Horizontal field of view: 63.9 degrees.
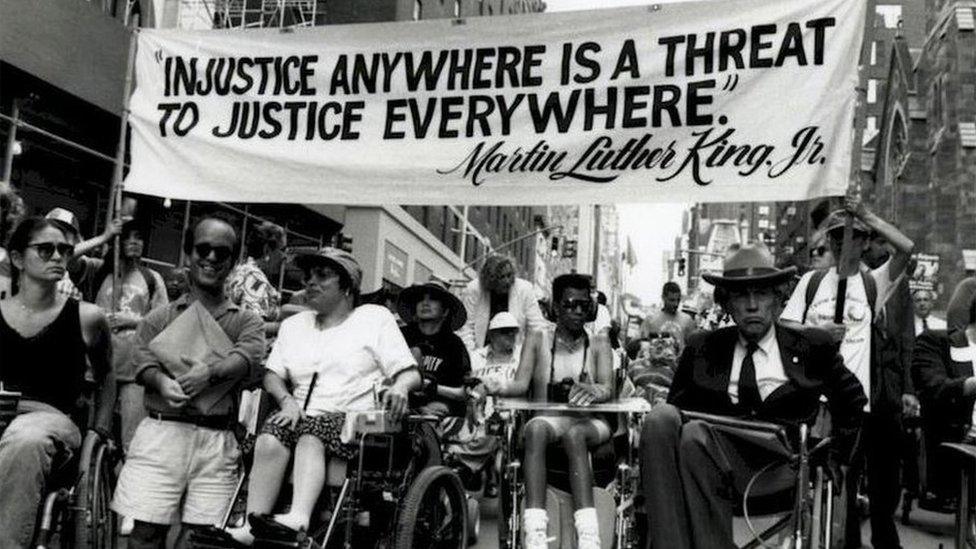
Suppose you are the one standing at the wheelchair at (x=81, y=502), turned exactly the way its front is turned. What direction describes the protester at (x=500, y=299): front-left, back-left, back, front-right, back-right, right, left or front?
back

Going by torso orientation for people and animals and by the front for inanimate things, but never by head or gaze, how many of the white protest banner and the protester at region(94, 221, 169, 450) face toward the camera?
2

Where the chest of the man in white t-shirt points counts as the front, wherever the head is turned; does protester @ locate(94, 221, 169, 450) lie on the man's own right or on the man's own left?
on the man's own right

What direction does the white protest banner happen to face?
toward the camera

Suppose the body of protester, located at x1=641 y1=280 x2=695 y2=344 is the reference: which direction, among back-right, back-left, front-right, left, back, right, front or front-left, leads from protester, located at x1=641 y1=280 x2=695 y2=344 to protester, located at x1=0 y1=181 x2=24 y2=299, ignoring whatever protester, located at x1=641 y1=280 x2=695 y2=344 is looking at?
front-right

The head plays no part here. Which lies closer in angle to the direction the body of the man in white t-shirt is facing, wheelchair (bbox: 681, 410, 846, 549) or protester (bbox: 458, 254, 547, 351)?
the wheelchair

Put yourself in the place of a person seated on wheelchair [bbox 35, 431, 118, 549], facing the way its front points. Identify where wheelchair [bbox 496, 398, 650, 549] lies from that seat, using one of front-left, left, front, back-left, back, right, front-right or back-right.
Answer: back-left

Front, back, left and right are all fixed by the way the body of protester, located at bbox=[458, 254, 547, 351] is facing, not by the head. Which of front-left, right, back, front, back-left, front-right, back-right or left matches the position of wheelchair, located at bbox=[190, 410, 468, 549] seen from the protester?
front

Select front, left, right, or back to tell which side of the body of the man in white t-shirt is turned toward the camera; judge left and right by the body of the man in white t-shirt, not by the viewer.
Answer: front

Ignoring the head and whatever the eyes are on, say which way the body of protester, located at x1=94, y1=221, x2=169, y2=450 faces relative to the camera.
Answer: toward the camera

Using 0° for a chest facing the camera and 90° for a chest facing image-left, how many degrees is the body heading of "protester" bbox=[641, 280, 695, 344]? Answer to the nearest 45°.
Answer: approximately 0°
